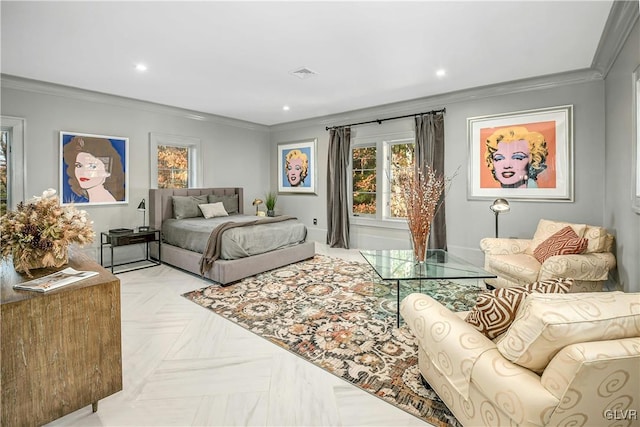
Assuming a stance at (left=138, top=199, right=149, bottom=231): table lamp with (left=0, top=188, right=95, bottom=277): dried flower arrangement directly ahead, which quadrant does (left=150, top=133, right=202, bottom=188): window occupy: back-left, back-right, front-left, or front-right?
back-left

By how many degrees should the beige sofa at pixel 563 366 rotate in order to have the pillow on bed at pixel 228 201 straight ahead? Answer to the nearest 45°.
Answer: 0° — it already faces it

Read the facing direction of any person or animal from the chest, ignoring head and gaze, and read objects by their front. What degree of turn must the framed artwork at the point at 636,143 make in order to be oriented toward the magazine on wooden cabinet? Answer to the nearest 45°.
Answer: approximately 45° to its left

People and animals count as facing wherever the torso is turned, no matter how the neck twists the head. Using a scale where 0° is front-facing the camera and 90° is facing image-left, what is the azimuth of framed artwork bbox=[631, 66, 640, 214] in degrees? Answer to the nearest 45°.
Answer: approximately 90°

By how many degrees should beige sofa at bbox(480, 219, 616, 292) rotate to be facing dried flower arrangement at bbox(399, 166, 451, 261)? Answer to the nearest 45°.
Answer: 0° — it already faces it

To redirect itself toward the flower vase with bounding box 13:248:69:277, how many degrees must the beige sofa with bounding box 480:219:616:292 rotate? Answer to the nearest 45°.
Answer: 0° — it already faces it

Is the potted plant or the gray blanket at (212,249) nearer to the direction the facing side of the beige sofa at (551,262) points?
the gray blanket

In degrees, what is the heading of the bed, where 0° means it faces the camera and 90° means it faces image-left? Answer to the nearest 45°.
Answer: approximately 315°

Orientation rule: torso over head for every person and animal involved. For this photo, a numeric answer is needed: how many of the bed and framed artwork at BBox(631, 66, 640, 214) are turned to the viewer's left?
1

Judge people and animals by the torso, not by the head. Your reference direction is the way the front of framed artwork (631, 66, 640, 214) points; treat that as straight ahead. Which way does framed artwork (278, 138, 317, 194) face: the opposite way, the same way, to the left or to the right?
to the left

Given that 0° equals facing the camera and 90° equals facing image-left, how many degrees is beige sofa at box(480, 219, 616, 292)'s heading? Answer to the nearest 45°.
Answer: approximately 45°
